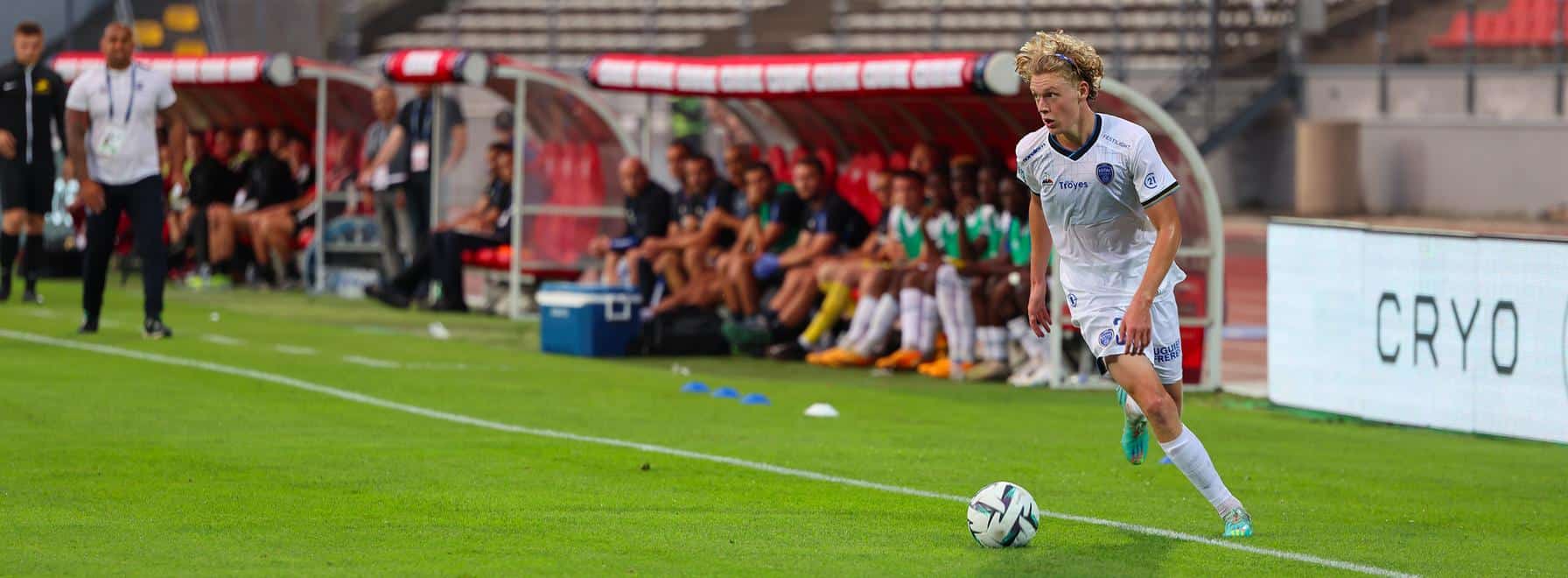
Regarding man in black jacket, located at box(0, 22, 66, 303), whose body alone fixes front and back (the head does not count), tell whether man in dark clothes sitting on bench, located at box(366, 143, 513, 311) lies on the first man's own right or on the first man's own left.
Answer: on the first man's own left

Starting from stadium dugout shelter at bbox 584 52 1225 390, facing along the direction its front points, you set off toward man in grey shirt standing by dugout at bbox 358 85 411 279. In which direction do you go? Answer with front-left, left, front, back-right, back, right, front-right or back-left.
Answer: right

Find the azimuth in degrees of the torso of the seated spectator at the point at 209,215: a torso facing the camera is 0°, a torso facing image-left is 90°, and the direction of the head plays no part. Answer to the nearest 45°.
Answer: approximately 45°

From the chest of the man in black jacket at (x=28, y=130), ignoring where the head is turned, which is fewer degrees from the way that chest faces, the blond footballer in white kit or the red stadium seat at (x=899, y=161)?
the blond footballer in white kit

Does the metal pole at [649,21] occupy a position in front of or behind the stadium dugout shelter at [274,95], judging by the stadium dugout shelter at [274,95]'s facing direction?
behind

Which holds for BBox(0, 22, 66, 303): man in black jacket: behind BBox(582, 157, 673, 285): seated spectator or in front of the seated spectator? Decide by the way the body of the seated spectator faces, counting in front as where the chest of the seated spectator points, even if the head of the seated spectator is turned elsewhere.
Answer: in front

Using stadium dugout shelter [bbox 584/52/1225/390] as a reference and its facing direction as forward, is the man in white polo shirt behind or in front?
in front

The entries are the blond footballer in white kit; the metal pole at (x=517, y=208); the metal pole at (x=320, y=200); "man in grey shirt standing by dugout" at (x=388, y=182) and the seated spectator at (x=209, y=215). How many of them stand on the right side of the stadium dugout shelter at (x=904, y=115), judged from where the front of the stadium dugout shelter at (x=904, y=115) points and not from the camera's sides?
4

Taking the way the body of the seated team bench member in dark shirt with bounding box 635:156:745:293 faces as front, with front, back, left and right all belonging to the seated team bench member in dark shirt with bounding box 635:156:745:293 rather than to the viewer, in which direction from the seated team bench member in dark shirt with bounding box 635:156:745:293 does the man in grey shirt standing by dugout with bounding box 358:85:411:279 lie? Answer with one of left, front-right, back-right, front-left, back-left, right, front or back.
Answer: right

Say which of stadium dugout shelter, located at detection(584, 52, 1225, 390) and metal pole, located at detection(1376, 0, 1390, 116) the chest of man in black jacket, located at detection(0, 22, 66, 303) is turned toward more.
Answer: the stadium dugout shelter

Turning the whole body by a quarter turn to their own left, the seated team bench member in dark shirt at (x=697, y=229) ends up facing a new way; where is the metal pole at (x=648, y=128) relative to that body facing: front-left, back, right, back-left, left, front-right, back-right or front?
back-left

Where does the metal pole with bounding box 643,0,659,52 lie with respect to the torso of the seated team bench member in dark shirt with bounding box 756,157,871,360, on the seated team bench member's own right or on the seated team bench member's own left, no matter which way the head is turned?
on the seated team bench member's own right

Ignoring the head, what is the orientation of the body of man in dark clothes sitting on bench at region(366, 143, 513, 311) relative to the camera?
to the viewer's left

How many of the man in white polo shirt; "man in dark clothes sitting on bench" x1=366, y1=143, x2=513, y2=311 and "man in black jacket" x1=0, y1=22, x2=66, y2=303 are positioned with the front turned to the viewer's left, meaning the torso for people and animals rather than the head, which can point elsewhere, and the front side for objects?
1

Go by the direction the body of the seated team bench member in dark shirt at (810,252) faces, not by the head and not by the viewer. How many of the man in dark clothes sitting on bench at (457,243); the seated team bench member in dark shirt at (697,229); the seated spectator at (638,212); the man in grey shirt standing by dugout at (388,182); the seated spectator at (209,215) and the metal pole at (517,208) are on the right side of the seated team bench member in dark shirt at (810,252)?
6

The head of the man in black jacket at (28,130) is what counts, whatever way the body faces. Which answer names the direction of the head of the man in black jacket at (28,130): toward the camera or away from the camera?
toward the camera

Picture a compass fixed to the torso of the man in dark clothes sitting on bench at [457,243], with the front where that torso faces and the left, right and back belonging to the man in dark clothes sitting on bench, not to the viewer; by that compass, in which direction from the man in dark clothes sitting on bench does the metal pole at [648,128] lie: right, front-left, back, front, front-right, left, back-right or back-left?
back
